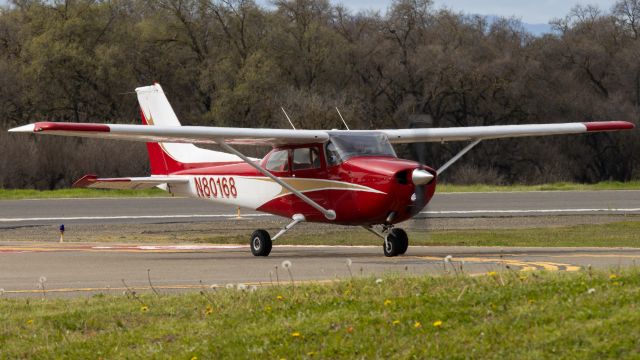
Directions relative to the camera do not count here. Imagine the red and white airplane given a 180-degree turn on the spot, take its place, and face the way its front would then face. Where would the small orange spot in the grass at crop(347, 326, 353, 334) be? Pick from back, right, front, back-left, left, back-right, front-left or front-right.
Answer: back-left

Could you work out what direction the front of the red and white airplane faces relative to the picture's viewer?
facing the viewer and to the right of the viewer
